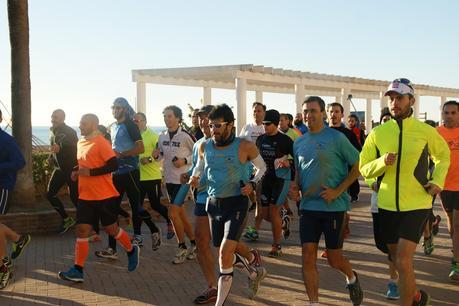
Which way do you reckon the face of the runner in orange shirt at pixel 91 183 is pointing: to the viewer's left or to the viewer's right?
to the viewer's left

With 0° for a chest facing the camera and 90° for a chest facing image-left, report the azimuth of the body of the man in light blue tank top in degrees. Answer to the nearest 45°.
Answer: approximately 45°

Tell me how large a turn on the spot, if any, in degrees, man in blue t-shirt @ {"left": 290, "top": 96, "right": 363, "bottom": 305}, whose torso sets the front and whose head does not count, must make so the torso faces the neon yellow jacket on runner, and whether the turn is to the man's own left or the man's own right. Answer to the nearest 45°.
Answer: approximately 135° to the man's own left

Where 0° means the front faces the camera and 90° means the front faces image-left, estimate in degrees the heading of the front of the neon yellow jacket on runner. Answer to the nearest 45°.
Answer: approximately 0°

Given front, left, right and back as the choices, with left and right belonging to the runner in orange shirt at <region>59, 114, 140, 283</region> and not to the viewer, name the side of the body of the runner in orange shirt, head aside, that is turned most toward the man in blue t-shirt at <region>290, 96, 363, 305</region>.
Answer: left

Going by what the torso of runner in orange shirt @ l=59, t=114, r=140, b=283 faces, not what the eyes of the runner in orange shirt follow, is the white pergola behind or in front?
behind

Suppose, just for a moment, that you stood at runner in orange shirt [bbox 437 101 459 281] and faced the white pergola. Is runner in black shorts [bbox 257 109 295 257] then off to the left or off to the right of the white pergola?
left

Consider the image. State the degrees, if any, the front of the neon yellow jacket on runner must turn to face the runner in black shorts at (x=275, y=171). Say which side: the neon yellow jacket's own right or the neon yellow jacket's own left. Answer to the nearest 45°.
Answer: approximately 135° to the neon yellow jacket's own right
